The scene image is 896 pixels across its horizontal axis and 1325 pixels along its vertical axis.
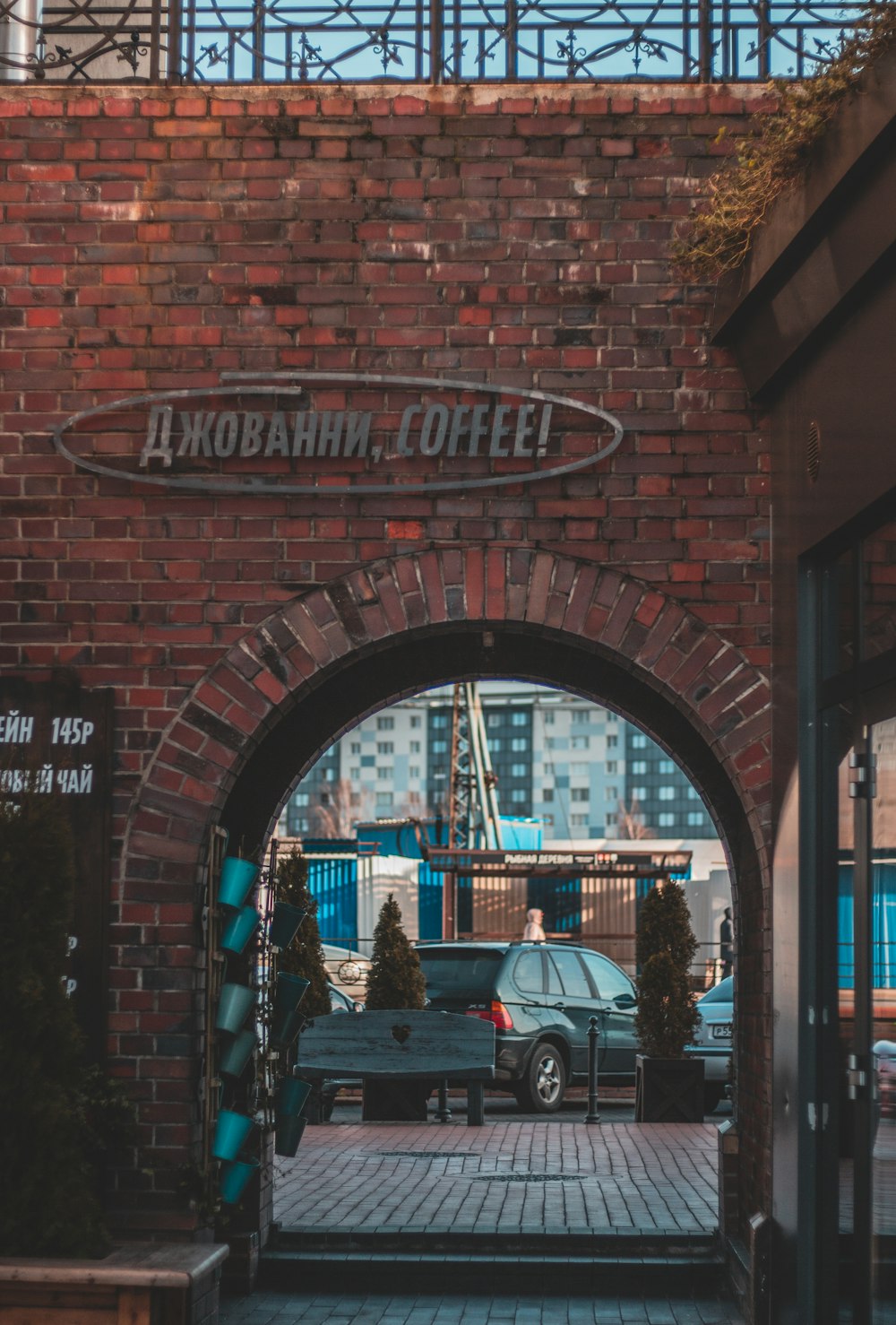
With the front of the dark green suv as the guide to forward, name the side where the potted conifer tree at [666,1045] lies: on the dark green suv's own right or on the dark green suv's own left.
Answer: on the dark green suv's own right

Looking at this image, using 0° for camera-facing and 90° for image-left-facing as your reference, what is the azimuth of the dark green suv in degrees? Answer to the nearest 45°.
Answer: approximately 225°

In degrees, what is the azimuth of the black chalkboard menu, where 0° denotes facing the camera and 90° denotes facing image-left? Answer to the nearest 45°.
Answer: approximately 0°

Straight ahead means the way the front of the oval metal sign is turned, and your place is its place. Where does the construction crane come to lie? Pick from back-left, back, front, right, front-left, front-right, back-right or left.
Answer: back

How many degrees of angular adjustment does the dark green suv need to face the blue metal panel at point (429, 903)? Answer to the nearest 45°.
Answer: approximately 45° to its left

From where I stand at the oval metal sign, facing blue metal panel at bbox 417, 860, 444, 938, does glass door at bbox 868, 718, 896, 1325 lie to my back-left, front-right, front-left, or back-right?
back-right

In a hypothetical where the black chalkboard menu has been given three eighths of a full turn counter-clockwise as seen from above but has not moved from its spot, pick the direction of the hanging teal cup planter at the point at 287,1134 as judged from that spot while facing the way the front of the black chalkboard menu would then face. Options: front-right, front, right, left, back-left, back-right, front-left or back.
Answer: front
